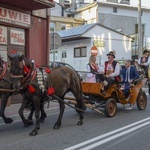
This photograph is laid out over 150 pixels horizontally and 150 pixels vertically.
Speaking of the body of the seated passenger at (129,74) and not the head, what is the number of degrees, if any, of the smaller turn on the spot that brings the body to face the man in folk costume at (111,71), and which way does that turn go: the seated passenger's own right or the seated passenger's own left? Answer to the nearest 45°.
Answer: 0° — they already face them

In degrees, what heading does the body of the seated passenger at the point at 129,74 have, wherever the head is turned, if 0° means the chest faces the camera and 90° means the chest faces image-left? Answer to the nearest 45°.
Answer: approximately 45°

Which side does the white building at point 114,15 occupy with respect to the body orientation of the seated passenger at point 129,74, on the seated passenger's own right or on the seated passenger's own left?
on the seated passenger's own right

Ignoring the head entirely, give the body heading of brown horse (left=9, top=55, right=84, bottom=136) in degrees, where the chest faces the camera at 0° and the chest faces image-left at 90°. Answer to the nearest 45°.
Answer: approximately 45°

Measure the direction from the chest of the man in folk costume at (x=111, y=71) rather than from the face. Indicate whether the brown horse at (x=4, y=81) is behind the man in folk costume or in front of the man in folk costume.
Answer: in front

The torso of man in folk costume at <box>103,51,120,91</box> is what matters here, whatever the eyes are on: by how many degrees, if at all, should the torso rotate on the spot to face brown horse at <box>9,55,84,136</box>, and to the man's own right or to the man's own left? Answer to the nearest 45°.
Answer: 0° — they already face it

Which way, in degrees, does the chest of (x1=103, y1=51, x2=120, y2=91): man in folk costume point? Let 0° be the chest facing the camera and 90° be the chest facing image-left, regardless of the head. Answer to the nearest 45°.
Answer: approximately 45°

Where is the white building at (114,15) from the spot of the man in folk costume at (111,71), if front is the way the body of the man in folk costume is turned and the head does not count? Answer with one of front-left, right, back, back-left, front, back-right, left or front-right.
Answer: back-right
